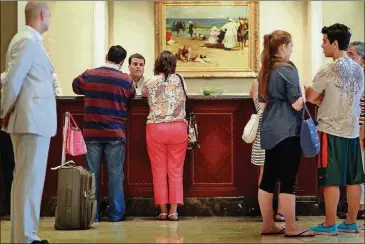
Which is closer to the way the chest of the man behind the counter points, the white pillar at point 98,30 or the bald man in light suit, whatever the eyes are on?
the bald man in light suit

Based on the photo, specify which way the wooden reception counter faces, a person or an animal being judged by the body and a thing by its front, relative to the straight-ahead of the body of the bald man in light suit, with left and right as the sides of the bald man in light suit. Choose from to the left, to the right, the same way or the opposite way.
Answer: to the right

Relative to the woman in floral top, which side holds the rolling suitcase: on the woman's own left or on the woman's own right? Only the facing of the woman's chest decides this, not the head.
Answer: on the woman's own left

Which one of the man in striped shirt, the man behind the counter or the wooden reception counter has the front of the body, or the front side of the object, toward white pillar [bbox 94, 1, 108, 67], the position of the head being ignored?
the man in striped shirt

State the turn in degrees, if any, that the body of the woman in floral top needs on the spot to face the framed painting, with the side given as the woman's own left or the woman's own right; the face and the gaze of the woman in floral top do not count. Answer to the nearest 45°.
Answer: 0° — they already face it

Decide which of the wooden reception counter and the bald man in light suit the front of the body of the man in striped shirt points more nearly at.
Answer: the wooden reception counter

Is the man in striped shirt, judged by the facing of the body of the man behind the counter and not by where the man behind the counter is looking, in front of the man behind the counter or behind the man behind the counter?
in front

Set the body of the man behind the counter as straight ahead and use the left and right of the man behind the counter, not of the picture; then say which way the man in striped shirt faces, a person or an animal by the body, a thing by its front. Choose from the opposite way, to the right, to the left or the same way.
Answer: the opposite way

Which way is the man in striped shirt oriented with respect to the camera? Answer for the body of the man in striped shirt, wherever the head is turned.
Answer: away from the camera

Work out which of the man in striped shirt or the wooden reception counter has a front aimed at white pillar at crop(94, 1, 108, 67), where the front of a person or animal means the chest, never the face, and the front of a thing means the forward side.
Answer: the man in striped shirt

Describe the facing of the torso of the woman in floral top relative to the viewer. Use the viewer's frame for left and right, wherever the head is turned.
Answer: facing away from the viewer
